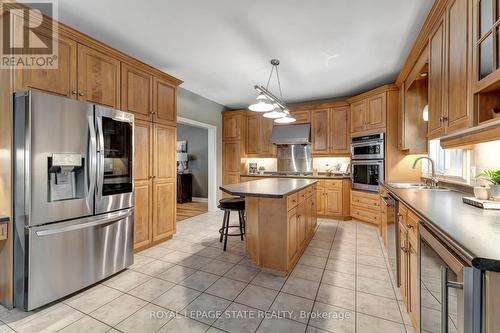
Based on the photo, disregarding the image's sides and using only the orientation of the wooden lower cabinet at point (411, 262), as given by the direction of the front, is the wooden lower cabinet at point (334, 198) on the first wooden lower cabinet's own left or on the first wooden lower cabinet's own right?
on the first wooden lower cabinet's own right

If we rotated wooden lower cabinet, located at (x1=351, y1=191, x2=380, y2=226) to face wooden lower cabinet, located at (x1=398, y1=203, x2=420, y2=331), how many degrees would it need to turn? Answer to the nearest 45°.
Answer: approximately 45° to its left

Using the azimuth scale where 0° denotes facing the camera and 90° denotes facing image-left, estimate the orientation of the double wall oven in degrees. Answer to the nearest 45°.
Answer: approximately 45°

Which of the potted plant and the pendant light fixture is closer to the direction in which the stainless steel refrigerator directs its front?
the potted plant

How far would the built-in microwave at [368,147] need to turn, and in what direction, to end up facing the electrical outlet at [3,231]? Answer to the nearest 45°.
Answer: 0° — it already faces it

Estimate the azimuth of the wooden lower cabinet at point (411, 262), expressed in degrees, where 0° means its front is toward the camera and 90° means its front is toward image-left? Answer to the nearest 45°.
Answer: approximately 90°

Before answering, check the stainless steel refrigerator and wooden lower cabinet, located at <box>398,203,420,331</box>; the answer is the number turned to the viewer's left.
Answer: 1

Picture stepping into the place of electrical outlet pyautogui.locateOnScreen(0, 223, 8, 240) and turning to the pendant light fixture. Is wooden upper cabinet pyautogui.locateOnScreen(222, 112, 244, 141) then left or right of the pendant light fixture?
left

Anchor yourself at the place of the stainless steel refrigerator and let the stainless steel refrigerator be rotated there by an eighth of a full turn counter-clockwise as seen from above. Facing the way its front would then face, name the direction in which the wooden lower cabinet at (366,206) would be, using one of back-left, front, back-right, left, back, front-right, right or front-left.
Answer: front

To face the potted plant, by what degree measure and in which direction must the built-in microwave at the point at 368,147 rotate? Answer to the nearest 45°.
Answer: approximately 45° to its left

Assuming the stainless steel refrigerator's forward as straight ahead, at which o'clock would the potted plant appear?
The potted plant is roughly at 12 o'clock from the stainless steel refrigerator.

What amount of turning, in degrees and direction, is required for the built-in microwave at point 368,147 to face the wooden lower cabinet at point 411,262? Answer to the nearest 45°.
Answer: approximately 45° to its left
